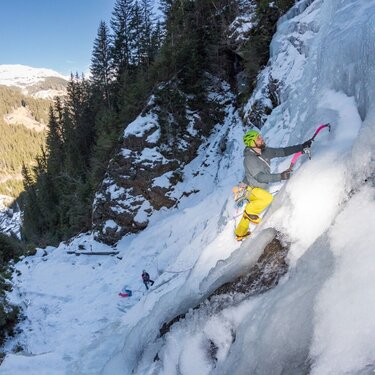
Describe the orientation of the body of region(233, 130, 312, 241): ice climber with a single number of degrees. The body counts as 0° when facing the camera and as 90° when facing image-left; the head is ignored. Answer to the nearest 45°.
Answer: approximately 270°
